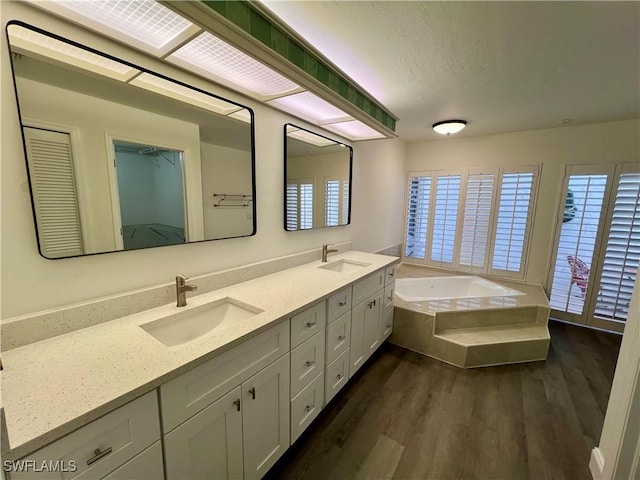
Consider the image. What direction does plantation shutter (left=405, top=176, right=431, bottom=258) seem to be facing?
toward the camera

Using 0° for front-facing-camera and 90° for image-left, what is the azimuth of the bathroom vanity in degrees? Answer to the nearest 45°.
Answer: approximately 315°

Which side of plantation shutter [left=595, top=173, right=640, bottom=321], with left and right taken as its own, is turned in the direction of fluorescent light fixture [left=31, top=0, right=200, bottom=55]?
front

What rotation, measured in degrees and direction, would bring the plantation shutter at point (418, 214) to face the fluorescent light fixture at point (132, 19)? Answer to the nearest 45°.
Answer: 0° — it already faces it

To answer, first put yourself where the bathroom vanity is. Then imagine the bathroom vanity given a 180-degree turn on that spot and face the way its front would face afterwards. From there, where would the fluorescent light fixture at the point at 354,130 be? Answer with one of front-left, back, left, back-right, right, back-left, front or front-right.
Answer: right

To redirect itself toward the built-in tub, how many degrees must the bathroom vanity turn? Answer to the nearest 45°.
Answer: approximately 45° to its left

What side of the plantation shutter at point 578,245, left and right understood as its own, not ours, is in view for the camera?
front

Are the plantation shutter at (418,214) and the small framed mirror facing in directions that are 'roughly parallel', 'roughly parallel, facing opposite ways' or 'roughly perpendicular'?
roughly perpendicular

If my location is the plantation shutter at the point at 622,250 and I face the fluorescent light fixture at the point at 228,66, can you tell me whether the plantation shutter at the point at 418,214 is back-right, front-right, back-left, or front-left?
front-right

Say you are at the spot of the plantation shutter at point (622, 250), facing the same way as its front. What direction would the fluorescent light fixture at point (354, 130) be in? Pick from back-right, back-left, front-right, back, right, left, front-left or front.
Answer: front-right

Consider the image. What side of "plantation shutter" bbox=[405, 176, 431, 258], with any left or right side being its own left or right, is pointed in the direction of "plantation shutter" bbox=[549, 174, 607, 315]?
left

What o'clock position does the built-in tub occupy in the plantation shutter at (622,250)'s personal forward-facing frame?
The built-in tub is roughly at 2 o'clock from the plantation shutter.

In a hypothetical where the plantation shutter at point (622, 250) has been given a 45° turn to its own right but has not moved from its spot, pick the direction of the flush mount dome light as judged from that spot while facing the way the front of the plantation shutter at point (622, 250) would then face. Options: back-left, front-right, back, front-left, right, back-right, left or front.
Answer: front

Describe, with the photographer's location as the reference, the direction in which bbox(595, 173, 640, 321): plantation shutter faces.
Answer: facing the viewer

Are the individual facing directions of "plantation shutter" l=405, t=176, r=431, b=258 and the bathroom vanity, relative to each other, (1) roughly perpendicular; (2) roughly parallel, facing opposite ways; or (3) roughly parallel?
roughly perpendicular

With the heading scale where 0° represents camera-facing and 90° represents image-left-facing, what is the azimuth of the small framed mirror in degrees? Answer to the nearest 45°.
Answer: approximately 315°

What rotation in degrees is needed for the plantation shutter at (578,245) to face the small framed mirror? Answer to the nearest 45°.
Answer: approximately 45° to its right
